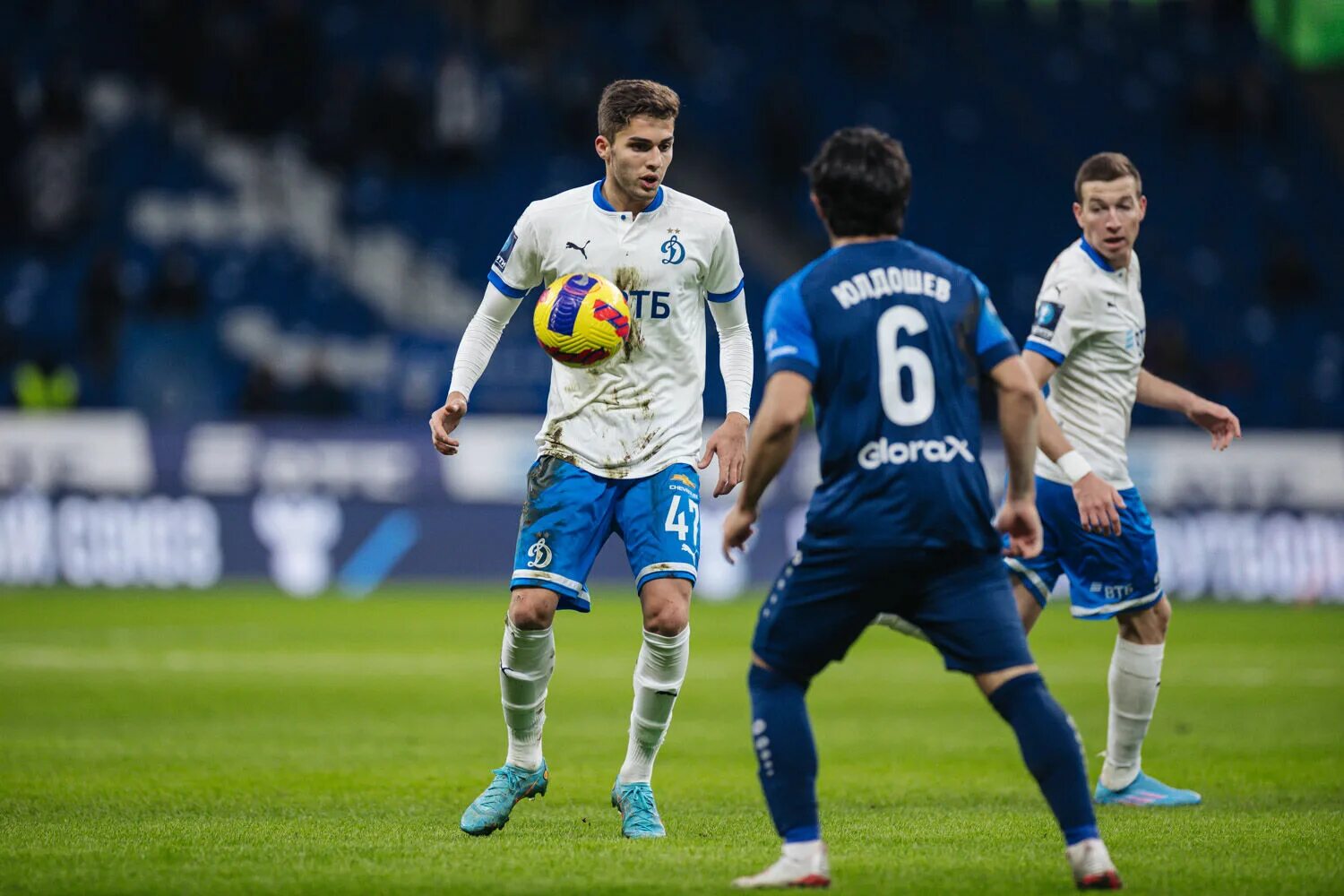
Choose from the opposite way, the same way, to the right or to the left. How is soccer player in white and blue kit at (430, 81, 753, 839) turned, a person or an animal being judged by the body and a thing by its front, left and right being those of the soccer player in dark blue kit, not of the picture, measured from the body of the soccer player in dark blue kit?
the opposite way

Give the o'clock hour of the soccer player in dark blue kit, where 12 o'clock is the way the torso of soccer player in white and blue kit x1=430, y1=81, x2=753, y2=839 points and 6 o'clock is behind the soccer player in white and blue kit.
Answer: The soccer player in dark blue kit is roughly at 11 o'clock from the soccer player in white and blue kit.

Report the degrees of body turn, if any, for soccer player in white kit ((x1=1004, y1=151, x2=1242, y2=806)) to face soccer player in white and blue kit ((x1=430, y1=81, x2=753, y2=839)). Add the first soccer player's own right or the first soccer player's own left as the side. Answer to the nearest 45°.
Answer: approximately 90° to the first soccer player's own right

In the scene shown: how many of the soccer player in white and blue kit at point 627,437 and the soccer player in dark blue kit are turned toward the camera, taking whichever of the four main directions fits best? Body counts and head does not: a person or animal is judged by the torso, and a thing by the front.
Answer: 1

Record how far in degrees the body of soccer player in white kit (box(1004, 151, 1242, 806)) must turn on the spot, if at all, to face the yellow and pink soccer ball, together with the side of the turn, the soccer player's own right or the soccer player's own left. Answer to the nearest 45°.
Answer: approximately 90° to the soccer player's own right

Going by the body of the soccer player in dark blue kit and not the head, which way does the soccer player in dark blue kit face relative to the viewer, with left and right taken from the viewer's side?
facing away from the viewer

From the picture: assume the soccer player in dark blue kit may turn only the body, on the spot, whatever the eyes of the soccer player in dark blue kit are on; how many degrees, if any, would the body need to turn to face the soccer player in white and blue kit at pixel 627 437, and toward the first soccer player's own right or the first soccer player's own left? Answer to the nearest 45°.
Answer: approximately 45° to the first soccer player's own left

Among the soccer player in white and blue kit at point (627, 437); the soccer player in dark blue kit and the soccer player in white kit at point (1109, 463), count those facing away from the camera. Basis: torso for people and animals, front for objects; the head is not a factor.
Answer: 1

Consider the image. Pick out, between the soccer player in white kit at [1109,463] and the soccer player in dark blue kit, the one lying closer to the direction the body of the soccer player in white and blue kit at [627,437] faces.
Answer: the soccer player in dark blue kit

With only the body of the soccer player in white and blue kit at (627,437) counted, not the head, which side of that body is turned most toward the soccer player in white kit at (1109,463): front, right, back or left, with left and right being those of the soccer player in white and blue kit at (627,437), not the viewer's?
left

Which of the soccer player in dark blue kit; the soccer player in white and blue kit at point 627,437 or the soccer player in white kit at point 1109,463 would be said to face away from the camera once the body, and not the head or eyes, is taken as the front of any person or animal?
the soccer player in dark blue kit

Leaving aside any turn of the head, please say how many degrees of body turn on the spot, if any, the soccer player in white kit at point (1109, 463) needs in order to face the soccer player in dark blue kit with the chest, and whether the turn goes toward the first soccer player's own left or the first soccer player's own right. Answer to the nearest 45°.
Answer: approximately 45° to the first soccer player's own right
